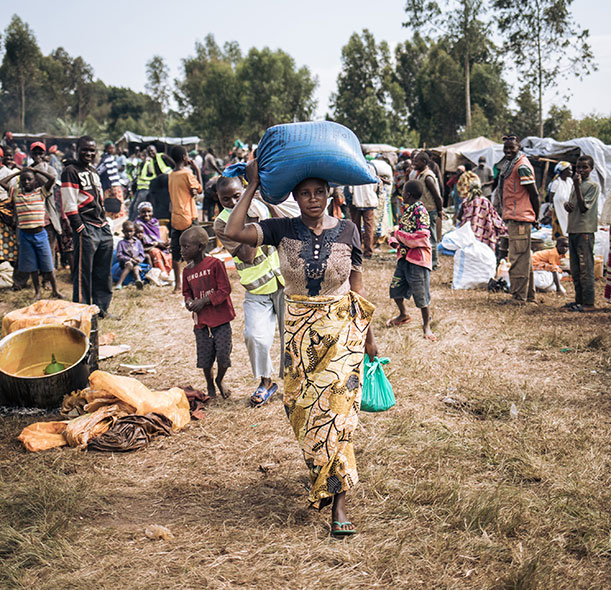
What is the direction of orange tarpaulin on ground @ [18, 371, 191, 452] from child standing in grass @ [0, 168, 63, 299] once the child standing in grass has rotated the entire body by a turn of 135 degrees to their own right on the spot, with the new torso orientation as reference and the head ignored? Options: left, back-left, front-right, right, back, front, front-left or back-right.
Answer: back-left

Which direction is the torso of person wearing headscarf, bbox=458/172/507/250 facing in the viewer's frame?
away from the camera

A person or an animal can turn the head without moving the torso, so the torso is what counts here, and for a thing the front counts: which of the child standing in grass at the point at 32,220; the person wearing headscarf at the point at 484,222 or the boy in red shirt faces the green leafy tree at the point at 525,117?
the person wearing headscarf

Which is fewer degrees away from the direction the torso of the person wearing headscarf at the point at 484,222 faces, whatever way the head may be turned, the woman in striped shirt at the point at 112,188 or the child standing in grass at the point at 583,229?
the woman in striped shirt

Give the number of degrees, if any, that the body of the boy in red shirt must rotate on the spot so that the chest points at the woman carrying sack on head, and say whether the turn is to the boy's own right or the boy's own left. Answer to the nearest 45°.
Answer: approximately 45° to the boy's own left

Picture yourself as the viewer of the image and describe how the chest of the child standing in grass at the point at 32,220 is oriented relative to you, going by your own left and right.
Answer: facing the viewer

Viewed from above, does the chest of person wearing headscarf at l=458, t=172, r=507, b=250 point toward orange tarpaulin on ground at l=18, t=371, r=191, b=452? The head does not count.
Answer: no

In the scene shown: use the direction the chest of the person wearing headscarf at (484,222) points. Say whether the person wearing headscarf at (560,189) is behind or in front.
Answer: in front

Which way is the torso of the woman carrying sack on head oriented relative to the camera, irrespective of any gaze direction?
toward the camera

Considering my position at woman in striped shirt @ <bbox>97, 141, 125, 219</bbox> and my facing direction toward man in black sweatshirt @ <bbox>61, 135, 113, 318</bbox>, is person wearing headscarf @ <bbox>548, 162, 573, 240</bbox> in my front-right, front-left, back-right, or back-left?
front-left

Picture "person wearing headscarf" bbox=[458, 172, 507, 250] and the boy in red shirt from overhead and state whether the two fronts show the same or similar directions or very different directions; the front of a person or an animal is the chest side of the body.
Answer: very different directions
